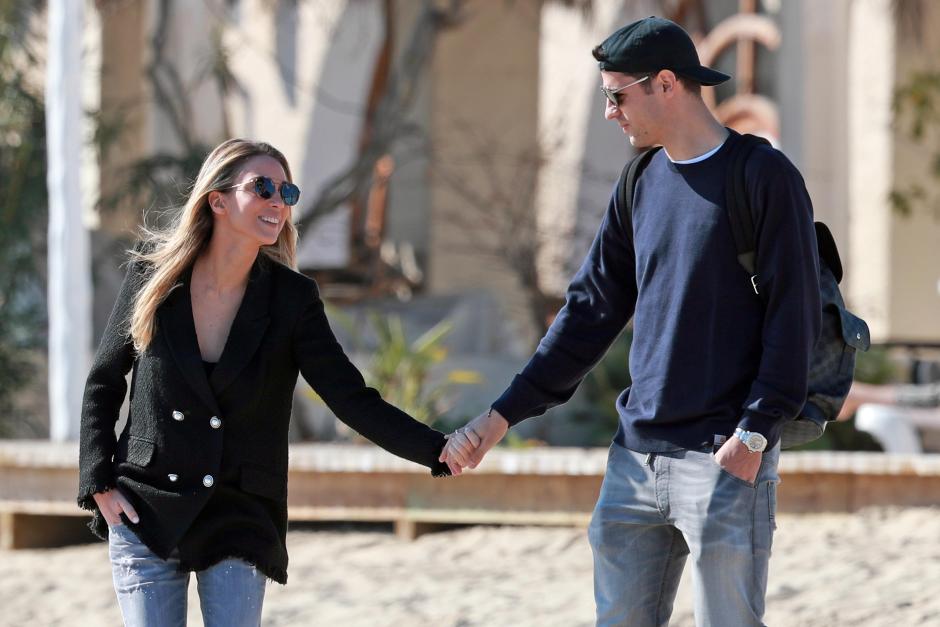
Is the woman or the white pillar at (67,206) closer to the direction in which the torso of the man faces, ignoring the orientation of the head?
the woman

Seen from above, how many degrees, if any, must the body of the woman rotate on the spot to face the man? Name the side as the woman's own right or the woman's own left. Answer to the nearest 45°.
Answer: approximately 90° to the woman's own left

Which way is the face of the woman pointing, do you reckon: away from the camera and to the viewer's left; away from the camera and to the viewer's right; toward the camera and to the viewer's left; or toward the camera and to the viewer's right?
toward the camera and to the viewer's right

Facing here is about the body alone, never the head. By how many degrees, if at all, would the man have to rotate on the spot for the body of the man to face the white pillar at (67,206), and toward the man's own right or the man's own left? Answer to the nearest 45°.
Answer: approximately 90° to the man's own right

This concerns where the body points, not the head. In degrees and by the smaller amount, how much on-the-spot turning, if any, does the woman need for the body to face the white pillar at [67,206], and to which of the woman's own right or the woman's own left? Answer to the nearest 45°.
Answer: approximately 180°

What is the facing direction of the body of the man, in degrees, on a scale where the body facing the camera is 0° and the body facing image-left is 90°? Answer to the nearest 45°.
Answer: approximately 45°

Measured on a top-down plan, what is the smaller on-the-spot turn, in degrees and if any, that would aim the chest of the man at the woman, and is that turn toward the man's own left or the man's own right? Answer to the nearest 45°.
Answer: approximately 45° to the man's own right

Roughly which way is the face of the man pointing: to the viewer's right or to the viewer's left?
to the viewer's left
